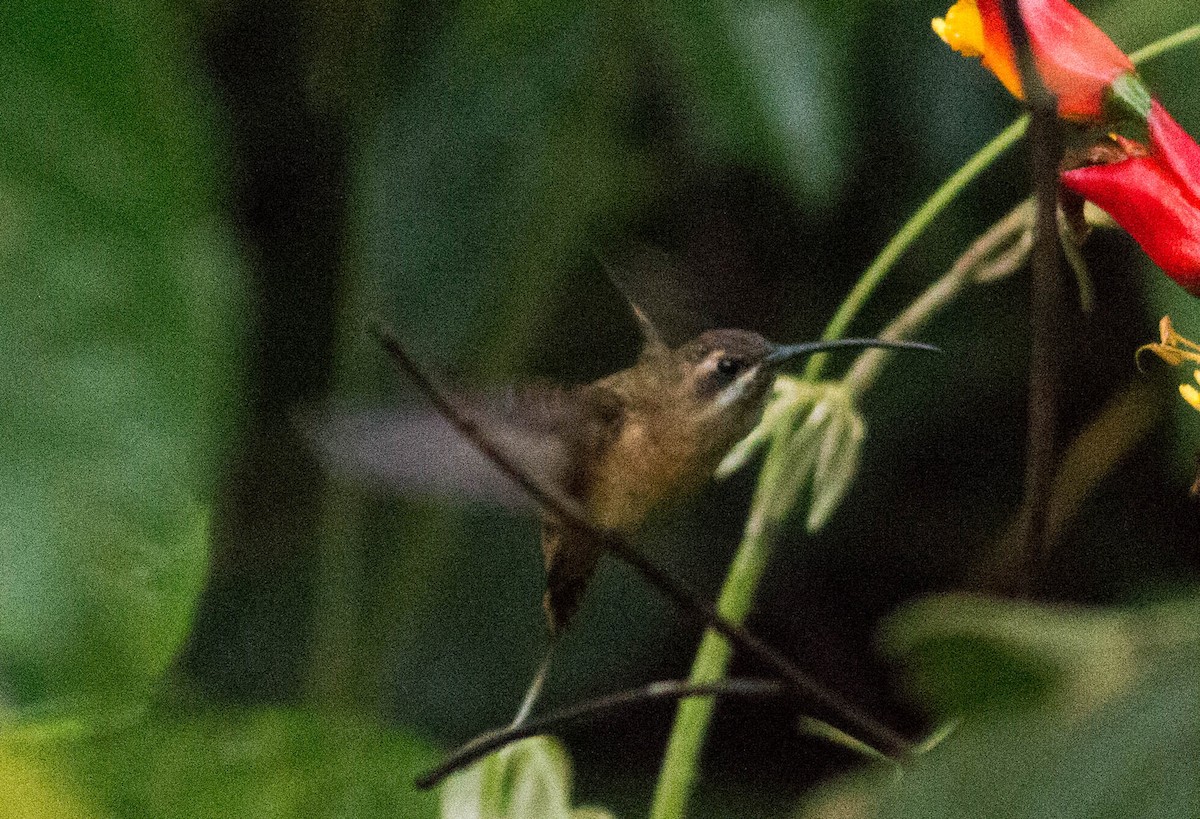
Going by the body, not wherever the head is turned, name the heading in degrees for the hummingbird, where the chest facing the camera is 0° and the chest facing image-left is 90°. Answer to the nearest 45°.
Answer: approximately 270°
